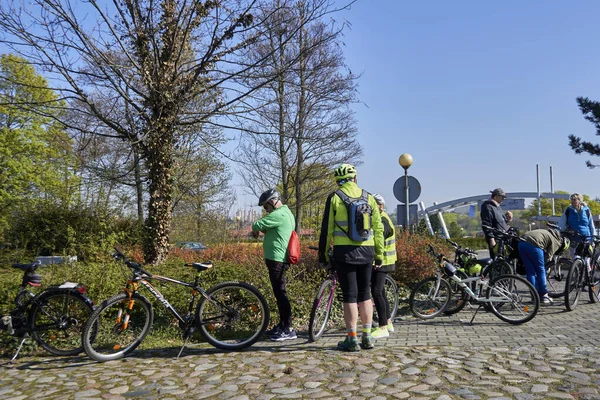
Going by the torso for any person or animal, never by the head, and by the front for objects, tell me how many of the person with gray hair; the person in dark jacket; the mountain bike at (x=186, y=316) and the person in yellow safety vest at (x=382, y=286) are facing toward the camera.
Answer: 1

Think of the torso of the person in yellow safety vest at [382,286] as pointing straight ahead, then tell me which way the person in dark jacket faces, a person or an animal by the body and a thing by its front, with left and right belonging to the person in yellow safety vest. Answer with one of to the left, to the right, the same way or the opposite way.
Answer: the opposite way

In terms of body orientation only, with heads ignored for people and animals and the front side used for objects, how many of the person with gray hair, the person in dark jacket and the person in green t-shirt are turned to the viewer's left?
1

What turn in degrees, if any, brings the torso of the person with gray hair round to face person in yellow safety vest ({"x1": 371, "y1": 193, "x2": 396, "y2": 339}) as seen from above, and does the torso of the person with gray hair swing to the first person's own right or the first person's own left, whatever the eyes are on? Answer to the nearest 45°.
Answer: approximately 45° to the first person's own right

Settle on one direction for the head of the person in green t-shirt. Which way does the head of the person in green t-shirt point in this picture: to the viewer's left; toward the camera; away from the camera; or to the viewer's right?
to the viewer's left

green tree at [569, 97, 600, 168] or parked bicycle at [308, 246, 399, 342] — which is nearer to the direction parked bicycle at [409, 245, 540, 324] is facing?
the parked bicycle

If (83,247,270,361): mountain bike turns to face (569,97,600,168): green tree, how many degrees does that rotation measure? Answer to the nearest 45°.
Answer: approximately 135° to its right

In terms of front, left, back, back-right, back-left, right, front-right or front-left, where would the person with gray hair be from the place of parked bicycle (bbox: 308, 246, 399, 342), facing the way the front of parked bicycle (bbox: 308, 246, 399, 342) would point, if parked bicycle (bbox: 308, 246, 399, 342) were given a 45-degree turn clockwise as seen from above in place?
back-right

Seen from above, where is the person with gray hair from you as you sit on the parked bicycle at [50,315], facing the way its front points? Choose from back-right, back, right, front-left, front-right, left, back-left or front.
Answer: back
